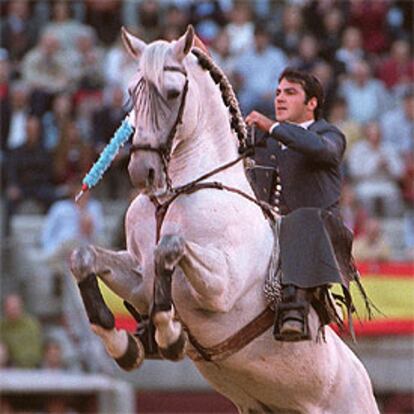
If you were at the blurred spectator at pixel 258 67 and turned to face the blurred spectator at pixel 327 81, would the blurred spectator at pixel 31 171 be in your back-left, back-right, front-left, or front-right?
back-right

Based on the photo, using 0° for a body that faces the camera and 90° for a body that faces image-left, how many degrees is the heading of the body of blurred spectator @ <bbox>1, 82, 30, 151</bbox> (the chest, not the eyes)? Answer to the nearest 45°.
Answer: approximately 0°

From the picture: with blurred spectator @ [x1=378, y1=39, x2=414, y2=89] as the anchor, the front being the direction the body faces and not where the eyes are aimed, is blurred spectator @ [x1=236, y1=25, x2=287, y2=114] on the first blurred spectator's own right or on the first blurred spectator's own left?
on the first blurred spectator's own right

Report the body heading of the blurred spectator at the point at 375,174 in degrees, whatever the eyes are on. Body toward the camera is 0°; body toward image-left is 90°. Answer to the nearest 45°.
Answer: approximately 0°

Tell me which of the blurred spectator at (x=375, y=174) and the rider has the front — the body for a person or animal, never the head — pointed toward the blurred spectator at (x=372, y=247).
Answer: the blurred spectator at (x=375, y=174)
